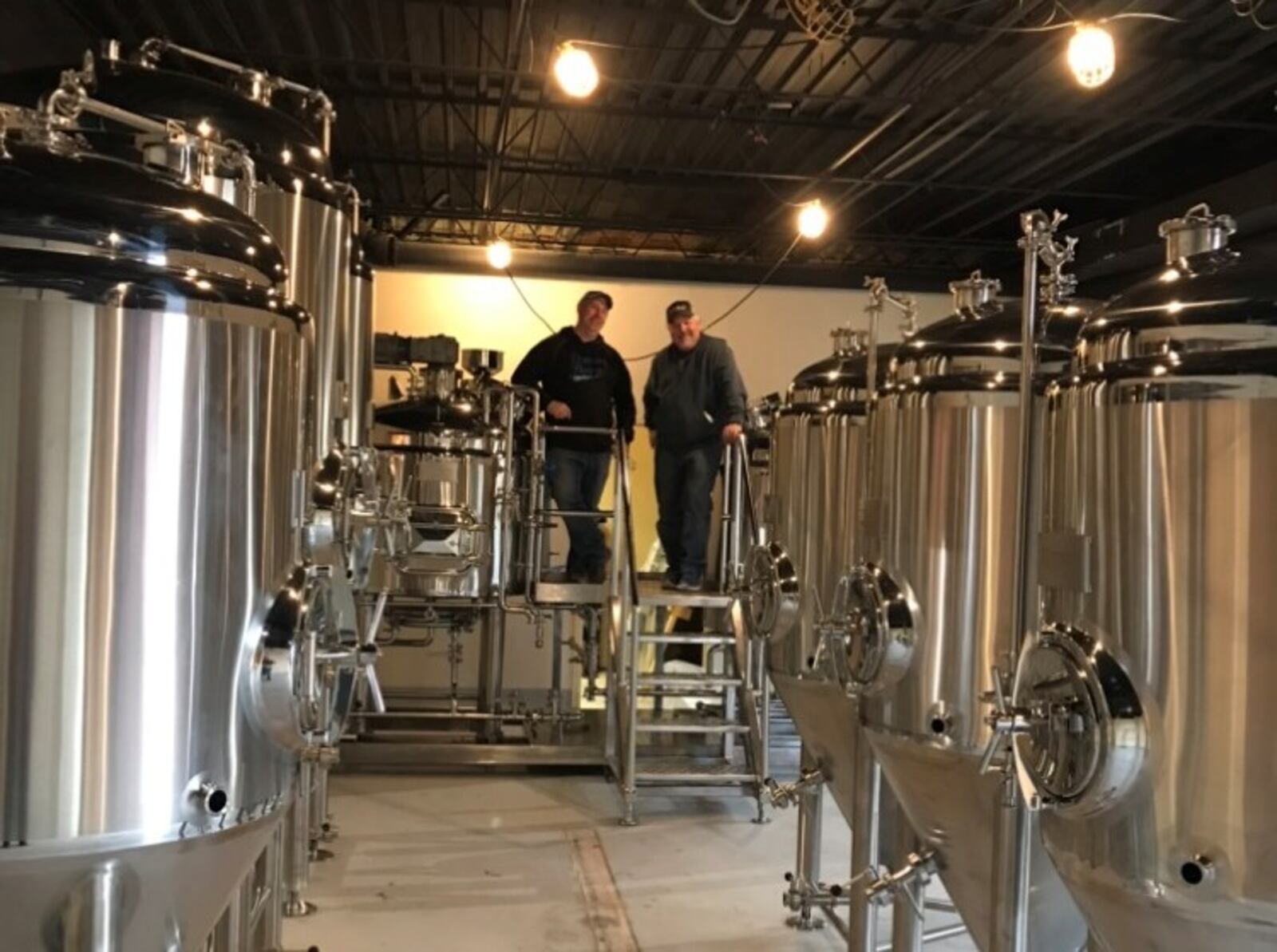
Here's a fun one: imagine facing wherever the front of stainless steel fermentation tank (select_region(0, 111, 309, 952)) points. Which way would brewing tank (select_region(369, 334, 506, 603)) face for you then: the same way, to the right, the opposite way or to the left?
to the right

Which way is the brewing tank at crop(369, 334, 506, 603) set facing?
toward the camera

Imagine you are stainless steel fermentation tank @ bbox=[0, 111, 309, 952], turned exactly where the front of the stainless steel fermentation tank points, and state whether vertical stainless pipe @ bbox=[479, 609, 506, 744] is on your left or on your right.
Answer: on your left

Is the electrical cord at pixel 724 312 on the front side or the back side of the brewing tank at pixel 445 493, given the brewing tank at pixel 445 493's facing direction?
on the back side

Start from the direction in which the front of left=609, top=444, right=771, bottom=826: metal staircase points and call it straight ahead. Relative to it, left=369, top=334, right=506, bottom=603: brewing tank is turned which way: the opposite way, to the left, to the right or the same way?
the same way

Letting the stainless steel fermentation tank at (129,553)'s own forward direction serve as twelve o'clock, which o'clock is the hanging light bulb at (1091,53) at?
The hanging light bulb is roughly at 11 o'clock from the stainless steel fermentation tank.

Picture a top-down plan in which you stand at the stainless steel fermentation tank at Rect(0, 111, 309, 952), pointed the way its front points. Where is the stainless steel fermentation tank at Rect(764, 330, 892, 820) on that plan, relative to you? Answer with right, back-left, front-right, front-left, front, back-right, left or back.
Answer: front-left

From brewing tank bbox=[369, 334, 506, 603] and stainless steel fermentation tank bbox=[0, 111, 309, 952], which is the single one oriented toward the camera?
the brewing tank

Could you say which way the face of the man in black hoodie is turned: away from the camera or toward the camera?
toward the camera

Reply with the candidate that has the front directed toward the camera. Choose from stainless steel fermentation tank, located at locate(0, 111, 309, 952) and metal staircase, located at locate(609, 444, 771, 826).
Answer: the metal staircase

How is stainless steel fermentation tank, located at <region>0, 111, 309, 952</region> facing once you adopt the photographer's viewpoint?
facing to the right of the viewer

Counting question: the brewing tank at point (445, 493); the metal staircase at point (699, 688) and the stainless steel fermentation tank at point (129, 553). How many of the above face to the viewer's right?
1

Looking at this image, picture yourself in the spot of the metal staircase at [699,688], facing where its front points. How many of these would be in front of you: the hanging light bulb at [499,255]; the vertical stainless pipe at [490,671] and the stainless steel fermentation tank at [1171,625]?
1

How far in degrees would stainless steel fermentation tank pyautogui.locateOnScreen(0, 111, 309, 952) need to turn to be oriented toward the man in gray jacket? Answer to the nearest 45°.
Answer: approximately 45° to its left

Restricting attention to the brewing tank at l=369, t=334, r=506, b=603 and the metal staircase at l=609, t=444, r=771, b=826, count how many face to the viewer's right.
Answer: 0

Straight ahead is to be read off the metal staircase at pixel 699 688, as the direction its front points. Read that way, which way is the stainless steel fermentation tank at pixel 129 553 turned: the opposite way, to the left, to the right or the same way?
to the left

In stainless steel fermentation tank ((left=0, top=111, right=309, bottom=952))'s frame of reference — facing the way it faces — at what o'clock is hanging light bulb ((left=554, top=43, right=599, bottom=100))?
The hanging light bulb is roughly at 10 o'clock from the stainless steel fermentation tank.
